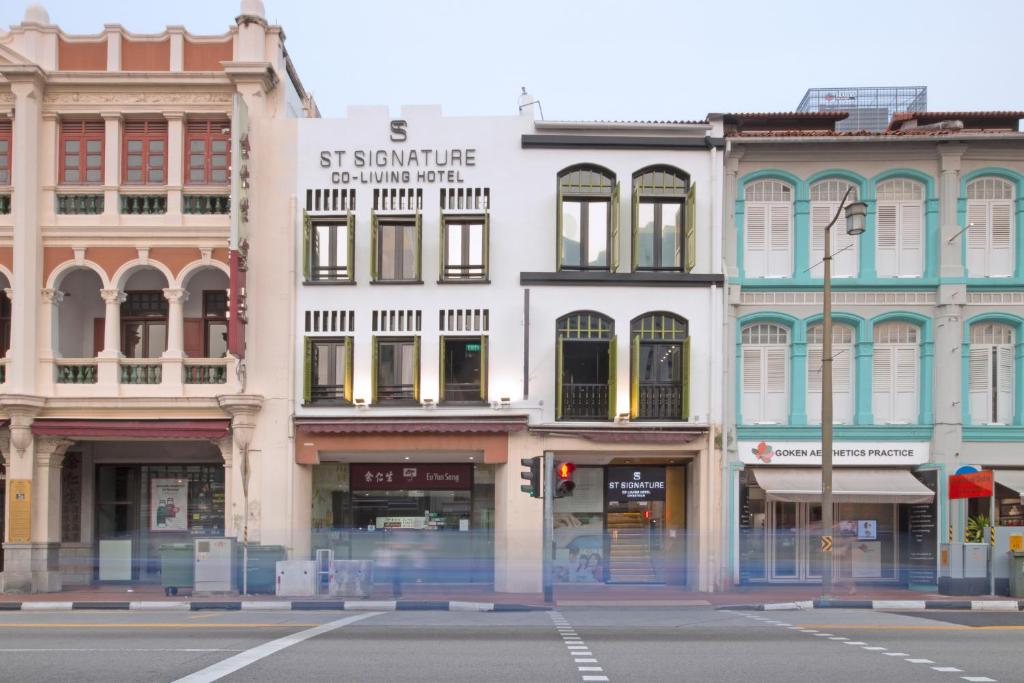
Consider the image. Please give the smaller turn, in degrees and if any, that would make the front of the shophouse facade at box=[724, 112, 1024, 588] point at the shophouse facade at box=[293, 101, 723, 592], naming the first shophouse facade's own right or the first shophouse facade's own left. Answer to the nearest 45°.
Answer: approximately 90° to the first shophouse facade's own right

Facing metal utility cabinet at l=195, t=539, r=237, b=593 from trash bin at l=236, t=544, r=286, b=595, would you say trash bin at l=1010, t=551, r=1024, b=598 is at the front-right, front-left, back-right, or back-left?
back-left

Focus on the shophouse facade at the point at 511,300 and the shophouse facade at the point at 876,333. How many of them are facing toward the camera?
2

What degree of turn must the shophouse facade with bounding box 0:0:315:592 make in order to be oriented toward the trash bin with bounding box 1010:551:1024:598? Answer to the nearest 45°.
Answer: approximately 45° to its left

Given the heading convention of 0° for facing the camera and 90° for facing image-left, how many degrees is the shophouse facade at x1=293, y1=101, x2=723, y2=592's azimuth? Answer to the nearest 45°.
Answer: approximately 0°

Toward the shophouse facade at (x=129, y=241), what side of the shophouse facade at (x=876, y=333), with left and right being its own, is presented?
right
